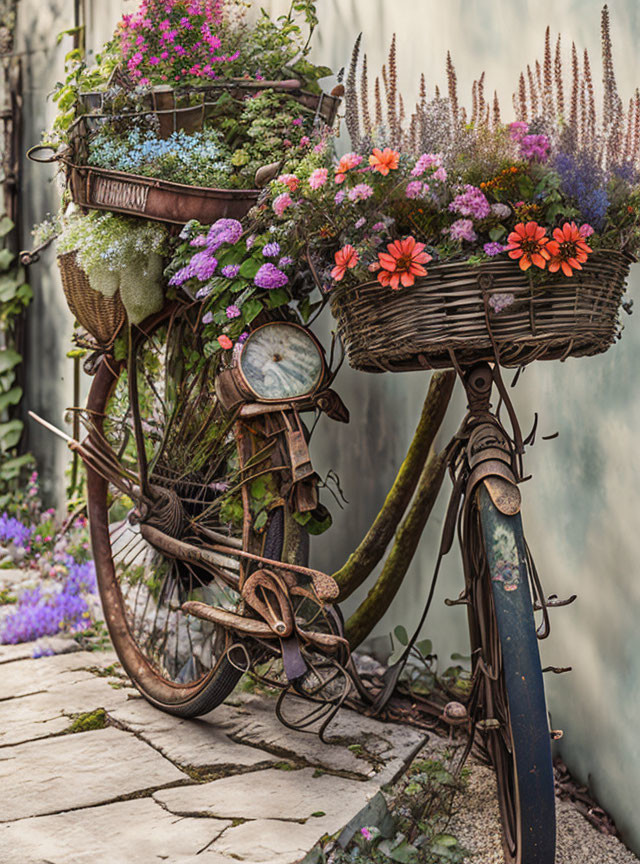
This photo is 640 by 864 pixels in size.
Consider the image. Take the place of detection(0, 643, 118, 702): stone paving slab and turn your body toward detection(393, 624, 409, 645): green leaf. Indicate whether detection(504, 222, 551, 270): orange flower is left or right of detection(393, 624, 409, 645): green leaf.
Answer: right
